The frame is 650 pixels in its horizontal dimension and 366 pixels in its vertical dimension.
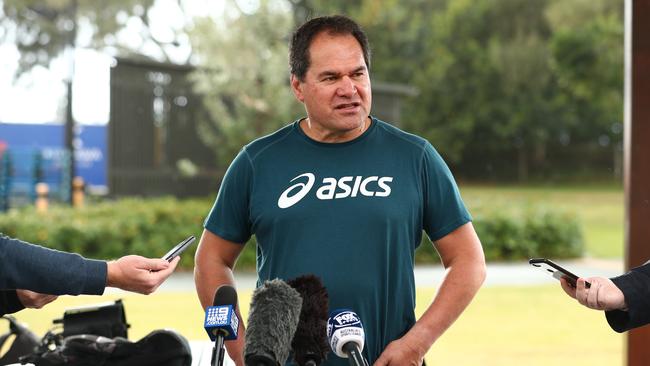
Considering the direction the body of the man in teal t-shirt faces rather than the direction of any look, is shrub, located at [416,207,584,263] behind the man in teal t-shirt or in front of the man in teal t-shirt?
behind

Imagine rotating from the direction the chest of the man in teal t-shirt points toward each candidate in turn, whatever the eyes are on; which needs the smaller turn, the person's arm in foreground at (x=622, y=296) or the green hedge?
the person's arm in foreground

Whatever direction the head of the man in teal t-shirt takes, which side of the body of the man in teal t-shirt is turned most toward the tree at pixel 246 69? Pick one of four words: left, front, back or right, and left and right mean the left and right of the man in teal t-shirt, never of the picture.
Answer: back

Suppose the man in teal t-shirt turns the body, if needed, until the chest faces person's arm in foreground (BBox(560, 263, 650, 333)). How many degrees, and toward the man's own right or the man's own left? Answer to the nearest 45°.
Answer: approximately 90° to the man's own left

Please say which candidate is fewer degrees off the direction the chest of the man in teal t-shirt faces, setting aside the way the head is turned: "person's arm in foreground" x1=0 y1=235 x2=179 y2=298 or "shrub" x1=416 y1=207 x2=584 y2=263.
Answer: the person's arm in foreground

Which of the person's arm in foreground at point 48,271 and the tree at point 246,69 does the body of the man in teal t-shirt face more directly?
the person's arm in foreground

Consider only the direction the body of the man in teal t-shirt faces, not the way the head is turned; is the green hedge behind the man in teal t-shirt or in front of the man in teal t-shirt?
behind

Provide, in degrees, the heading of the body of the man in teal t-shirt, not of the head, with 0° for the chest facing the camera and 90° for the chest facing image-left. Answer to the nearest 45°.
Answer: approximately 0°

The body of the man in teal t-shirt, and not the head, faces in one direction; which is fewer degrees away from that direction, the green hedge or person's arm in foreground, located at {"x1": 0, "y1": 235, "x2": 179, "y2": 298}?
the person's arm in foreground
